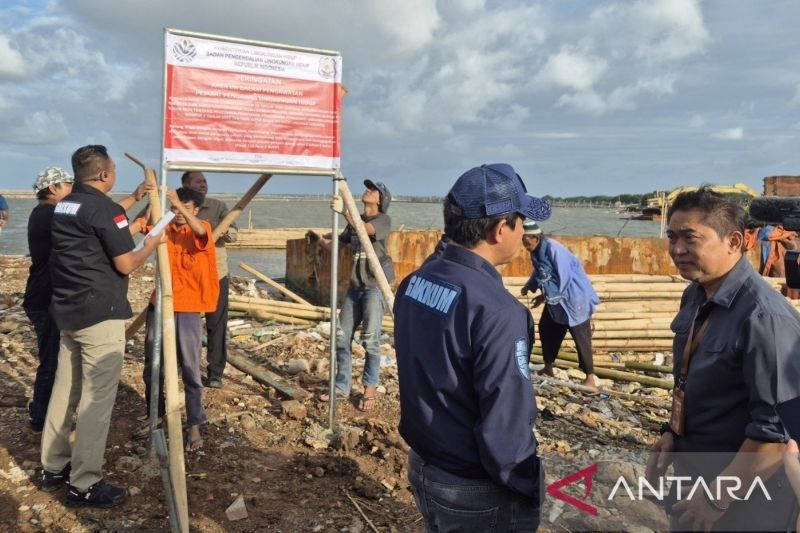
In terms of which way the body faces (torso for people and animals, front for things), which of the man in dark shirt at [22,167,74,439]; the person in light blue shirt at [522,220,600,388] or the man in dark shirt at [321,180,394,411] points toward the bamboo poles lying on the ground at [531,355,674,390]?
the man in dark shirt at [22,167,74,439]

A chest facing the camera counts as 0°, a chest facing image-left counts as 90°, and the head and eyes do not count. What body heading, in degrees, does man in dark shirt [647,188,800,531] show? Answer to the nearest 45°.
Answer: approximately 45°

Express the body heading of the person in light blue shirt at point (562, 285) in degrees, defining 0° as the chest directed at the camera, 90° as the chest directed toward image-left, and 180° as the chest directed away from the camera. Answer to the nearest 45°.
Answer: approximately 45°

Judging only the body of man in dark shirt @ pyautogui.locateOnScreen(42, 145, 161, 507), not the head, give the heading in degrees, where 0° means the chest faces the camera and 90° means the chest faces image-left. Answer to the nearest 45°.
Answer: approximately 225°

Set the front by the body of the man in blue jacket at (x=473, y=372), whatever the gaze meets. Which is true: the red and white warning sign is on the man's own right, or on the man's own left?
on the man's own left

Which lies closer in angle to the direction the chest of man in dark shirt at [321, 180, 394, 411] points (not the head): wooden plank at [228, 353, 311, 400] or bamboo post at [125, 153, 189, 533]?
the bamboo post

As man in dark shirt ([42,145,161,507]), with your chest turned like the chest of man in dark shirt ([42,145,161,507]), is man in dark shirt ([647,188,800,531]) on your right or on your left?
on your right

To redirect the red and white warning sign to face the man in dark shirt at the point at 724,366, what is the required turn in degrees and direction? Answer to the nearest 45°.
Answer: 0° — it already faces them

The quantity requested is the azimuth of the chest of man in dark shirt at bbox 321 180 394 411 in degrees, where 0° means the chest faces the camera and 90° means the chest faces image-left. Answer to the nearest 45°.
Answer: approximately 45°

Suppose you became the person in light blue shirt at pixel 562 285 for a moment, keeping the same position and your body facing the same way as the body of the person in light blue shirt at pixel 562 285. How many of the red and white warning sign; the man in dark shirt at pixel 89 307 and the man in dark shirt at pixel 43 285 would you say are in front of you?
3
